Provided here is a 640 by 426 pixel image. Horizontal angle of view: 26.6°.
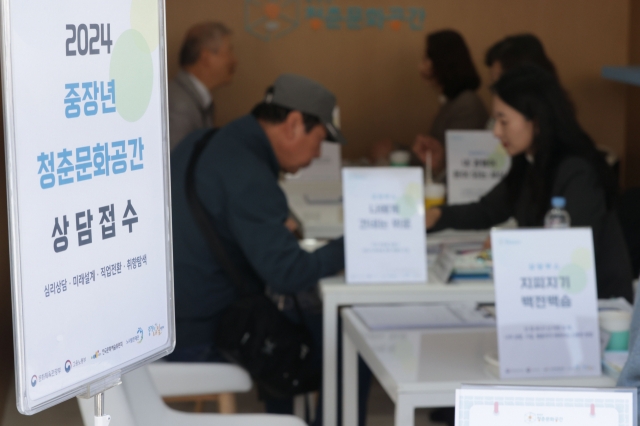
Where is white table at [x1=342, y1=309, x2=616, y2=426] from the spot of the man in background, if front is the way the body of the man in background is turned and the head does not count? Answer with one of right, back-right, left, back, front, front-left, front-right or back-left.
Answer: right

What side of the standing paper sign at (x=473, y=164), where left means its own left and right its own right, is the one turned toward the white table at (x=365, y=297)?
front

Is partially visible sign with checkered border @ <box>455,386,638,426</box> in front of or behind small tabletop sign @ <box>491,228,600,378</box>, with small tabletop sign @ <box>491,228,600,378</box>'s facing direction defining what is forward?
in front

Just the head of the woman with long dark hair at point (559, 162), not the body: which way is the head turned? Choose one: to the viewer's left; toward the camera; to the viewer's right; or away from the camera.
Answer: to the viewer's left

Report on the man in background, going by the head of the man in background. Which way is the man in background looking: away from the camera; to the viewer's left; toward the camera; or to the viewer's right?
to the viewer's right

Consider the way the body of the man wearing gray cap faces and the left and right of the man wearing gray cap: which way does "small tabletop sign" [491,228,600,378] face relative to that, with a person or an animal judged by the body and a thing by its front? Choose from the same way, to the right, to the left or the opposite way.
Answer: to the right

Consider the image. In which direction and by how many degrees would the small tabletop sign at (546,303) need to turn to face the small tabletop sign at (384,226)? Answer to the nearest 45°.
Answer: approximately 135° to its right

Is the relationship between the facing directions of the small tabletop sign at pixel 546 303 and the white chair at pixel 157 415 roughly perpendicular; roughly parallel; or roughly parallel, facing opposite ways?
roughly perpendicular

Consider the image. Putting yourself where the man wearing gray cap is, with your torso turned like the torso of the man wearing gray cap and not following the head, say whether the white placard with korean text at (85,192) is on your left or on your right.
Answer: on your right

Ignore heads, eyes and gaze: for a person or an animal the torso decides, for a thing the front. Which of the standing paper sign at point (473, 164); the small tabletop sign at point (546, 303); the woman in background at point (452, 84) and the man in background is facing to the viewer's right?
the man in background

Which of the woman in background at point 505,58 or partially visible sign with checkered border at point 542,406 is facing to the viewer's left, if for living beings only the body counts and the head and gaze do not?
the woman in background

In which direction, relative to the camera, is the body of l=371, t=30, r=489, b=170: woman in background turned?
to the viewer's left

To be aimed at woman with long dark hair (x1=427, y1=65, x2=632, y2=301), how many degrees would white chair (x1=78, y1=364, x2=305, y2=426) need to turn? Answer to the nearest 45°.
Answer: approximately 45° to its left

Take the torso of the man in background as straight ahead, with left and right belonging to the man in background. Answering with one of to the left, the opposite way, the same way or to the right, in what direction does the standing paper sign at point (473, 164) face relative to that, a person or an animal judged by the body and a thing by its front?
to the right

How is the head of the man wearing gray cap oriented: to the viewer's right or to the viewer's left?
to the viewer's right

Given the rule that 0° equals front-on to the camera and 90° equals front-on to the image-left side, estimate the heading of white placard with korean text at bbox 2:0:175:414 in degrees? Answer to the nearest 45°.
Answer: approximately 315°
